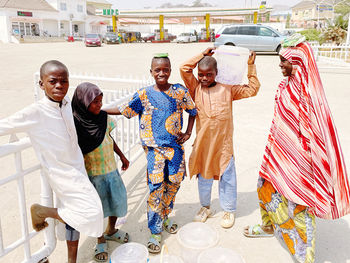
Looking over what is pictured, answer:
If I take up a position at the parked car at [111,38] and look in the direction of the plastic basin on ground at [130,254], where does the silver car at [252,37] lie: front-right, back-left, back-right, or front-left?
front-left

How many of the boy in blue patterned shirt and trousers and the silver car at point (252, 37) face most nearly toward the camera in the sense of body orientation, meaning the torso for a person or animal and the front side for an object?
1

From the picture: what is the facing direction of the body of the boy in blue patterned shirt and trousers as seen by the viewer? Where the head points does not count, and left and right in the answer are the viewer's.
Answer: facing the viewer

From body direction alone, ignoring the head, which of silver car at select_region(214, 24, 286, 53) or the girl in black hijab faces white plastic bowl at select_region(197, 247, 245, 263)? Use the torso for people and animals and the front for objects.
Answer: the girl in black hijab

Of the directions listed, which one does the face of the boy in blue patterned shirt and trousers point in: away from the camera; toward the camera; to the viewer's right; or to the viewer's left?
toward the camera

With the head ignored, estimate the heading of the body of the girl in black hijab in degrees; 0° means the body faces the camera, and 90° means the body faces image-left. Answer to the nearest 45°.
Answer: approximately 315°

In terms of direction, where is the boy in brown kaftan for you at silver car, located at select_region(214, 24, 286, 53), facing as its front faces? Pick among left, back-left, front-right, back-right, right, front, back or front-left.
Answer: right

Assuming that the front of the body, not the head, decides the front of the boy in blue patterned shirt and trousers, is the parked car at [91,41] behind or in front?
behind

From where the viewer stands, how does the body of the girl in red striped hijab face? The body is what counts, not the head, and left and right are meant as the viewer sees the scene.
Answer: facing to the left of the viewer
